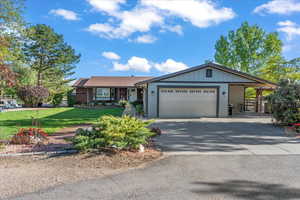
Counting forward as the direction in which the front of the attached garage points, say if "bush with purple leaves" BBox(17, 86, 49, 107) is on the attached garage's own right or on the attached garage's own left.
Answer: on the attached garage's own right

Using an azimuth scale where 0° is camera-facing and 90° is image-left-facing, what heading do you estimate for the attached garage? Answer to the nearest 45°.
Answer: approximately 0°

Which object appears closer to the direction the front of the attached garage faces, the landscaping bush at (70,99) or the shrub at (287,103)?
the shrub

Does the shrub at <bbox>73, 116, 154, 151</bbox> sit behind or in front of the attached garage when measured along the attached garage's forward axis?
in front

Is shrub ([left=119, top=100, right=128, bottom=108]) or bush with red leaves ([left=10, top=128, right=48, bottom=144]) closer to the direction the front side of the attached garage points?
the bush with red leaves

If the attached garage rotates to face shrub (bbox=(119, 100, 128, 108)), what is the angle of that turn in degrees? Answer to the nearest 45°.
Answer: approximately 135° to its right

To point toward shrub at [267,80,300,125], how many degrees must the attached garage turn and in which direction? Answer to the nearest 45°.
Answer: approximately 45° to its left

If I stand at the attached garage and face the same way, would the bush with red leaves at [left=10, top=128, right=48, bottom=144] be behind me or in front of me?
in front
